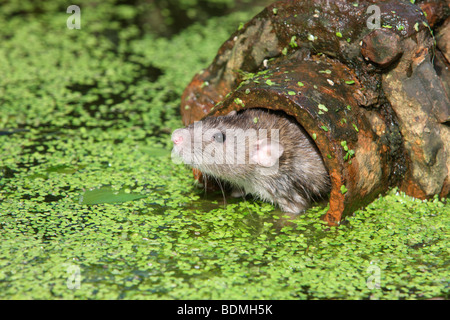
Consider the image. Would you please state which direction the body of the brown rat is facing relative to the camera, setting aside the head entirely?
to the viewer's left

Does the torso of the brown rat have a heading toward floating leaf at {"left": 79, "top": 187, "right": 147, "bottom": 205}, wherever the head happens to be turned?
yes
